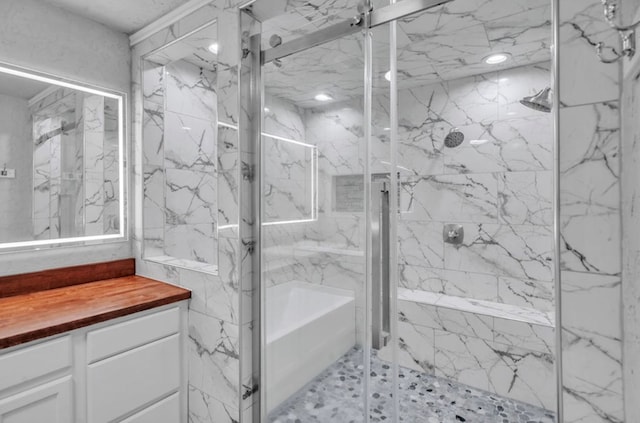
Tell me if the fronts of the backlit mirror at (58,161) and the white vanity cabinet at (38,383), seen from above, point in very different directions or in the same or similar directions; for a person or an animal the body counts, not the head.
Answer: same or similar directions

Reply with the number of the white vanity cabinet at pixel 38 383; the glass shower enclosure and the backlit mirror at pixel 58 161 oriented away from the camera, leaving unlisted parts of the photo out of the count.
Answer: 0

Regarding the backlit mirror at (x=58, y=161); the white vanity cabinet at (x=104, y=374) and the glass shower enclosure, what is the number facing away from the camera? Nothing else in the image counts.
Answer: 0

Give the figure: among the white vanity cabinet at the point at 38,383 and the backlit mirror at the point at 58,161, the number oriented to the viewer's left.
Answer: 0

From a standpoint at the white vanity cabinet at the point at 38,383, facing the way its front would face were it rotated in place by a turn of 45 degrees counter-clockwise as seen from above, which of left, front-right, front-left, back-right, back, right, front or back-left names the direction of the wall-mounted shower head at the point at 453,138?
front

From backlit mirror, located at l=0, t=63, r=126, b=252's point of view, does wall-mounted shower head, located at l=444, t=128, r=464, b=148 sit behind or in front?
in front

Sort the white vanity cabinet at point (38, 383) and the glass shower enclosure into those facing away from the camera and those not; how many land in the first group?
0

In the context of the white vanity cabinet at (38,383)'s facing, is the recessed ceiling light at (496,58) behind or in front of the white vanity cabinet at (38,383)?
in front

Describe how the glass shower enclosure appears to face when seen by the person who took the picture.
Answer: facing the viewer and to the left of the viewer

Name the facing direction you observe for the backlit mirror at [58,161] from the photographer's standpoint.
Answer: facing the viewer and to the right of the viewer

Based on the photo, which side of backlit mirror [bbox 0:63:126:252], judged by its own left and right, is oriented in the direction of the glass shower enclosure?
front

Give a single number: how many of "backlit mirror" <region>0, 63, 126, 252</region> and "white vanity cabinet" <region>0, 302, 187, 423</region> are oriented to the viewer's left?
0

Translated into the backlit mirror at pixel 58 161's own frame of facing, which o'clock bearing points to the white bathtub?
The white bathtub is roughly at 12 o'clock from the backlit mirror.
